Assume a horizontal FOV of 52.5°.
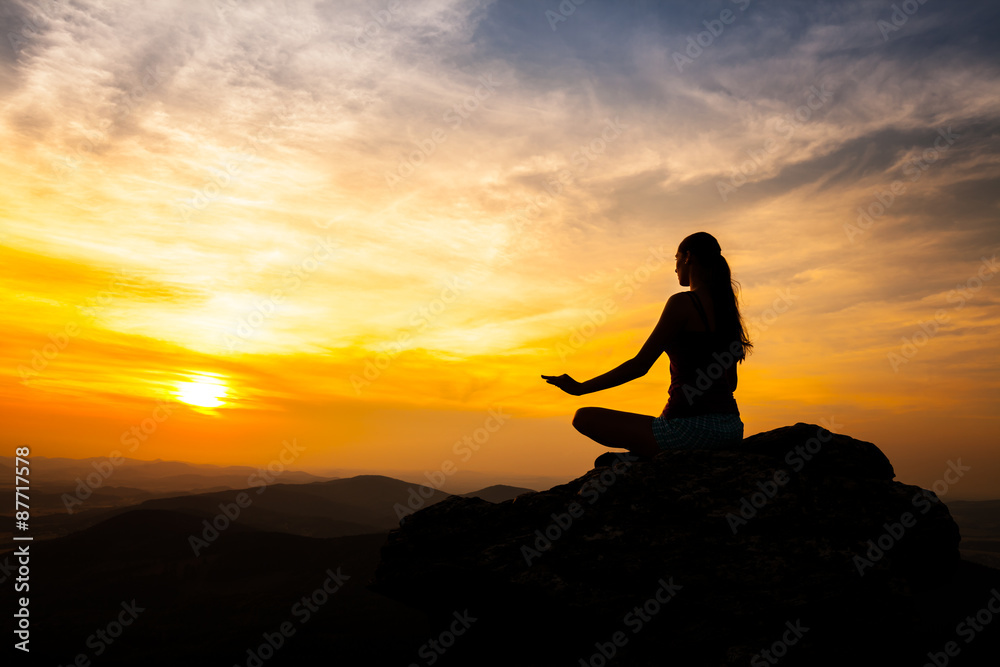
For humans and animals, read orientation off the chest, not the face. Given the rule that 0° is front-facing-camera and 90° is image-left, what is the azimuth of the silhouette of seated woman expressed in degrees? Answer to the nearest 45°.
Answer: approximately 135°
